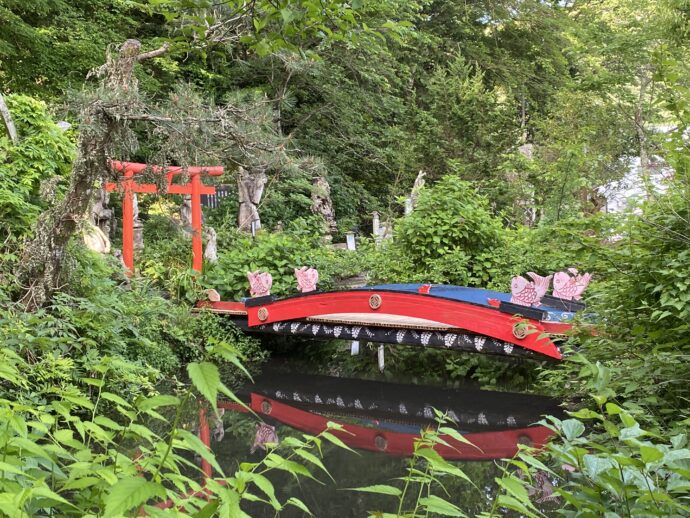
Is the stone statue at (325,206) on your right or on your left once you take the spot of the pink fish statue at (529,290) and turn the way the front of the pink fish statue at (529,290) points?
on your right

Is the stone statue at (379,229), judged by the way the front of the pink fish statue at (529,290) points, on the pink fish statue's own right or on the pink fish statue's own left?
on the pink fish statue's own right

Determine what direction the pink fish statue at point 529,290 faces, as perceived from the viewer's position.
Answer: facing to the left of the viewer

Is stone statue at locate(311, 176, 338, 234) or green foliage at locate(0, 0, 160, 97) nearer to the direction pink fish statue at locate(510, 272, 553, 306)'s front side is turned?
the green foliage

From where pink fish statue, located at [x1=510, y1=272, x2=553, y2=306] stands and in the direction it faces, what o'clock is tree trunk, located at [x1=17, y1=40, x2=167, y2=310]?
The tree trunk is roughly at 11 o'clock from the pink fish statue.

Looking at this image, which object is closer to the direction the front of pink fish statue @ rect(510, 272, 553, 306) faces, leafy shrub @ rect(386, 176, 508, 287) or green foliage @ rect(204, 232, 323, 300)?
the green foliage
